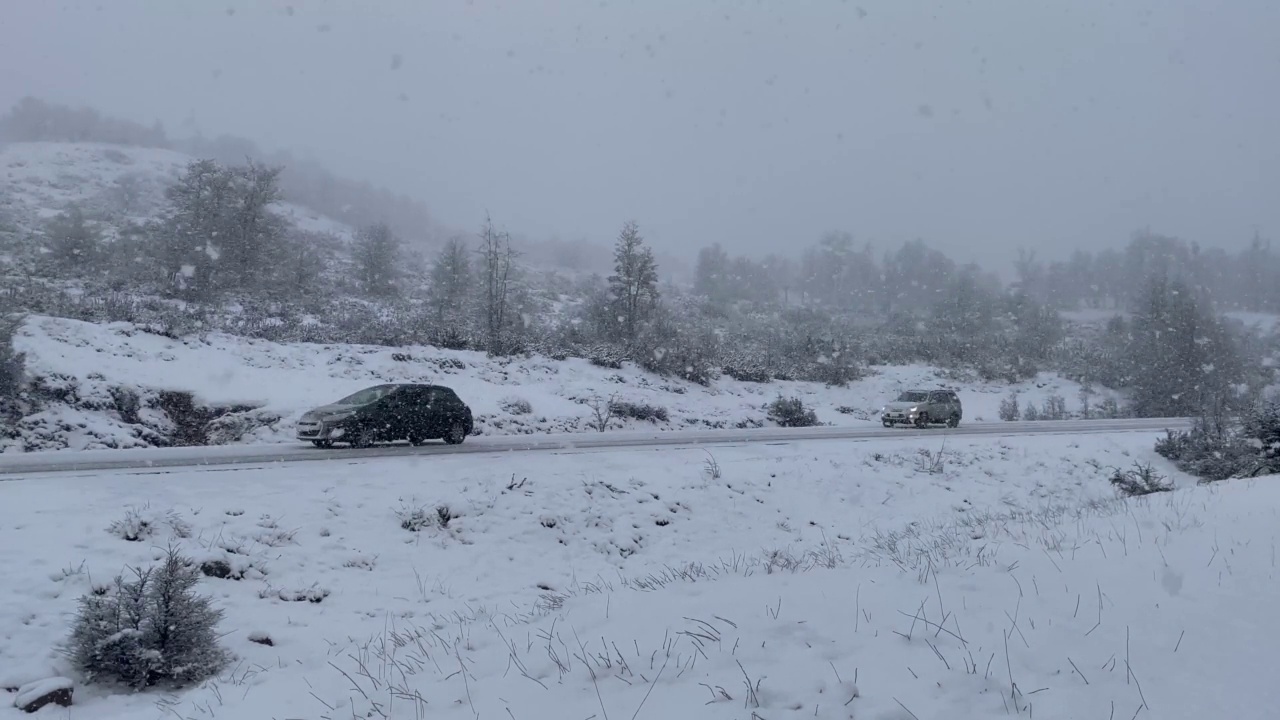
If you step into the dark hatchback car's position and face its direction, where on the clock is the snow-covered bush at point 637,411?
The snow-covered bush is roughly at 6 o'clock from the dark hatchback car.

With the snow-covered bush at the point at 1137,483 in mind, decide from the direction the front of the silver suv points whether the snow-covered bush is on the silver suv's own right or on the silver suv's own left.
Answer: on the silver suv's own left

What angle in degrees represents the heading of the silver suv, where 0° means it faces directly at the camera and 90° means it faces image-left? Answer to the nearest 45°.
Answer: approximately 45°

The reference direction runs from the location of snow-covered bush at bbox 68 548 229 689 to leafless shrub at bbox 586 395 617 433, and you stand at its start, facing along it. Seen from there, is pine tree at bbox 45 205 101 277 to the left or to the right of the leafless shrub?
left

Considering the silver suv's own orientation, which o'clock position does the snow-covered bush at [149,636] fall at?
The snow-covered bush is roughly at 11 o'clock from the silver suv.

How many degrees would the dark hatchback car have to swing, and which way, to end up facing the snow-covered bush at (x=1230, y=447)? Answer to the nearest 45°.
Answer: approximately 135° to its left

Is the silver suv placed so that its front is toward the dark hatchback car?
yes

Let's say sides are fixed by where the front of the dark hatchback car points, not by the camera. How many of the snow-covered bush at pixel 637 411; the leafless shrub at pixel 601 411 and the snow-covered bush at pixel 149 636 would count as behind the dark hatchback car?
2

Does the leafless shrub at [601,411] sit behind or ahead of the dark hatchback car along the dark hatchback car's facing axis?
behind

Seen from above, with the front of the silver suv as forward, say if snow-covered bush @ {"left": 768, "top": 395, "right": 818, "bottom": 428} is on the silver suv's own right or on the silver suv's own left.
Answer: on the silver suv's own right

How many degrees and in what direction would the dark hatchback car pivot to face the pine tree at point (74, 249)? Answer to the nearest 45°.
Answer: approximately 90° to its right

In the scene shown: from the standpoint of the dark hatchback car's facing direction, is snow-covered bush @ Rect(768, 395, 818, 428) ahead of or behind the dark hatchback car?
behind
